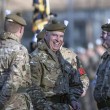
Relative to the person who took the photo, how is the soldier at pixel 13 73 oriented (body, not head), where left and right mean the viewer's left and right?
facing away from the viewer and to the right of the viewer

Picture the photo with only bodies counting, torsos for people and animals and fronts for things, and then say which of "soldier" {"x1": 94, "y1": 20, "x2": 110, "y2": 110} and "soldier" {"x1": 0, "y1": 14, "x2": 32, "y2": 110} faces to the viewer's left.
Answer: "soldier" {"x1": 94, "y1": 20, "x2": 110, "y2": 110}

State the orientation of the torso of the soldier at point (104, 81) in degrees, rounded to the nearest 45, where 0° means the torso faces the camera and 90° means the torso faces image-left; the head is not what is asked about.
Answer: approximately 90°

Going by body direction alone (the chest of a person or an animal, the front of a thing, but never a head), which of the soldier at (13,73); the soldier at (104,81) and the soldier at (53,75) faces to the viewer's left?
the soldier at (104,81)

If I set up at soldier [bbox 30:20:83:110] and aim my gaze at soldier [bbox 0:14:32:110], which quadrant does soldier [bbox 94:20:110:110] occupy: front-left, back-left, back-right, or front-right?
back-left

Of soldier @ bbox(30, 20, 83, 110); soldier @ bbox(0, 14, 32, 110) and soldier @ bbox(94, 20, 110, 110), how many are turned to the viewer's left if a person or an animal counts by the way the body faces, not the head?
1

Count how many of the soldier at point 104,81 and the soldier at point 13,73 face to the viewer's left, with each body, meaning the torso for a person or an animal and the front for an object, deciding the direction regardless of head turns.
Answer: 1

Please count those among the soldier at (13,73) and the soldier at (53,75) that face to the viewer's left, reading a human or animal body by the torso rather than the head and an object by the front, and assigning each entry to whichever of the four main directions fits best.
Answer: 0

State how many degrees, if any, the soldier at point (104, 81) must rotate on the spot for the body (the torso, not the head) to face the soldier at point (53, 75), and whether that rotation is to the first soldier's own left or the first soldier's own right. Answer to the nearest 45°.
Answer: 0° — they already face them

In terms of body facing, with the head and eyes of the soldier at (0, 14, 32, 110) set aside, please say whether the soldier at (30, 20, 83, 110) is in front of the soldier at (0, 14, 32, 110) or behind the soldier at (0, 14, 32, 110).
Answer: in front

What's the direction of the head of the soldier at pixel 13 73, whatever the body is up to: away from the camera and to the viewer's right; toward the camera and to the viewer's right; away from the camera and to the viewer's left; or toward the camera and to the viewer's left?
away from the camera and to the viewer's right
